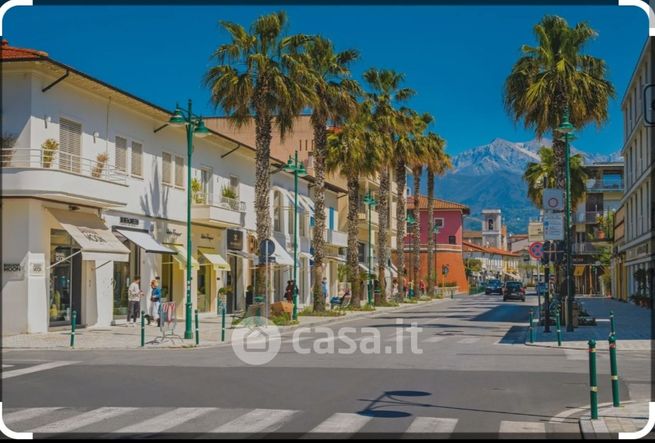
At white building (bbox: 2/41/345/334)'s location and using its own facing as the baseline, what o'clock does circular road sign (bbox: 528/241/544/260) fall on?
The circular road sign is roughly at 11 o'clock from the white building.

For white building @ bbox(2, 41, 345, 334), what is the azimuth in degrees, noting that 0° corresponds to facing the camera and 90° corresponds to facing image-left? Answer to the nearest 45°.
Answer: approximately 315°

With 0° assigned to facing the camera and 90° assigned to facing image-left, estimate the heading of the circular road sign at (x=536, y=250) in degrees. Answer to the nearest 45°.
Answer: approximately 0°

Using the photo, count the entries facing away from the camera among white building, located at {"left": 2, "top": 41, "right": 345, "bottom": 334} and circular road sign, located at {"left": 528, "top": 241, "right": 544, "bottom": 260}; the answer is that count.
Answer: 0

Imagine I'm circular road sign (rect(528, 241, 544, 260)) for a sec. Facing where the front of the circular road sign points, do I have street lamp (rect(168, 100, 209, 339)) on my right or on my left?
on my right
